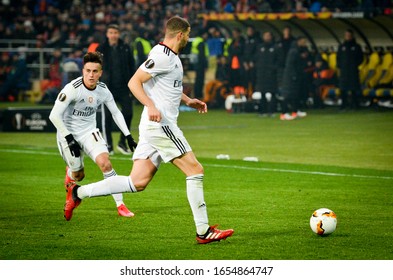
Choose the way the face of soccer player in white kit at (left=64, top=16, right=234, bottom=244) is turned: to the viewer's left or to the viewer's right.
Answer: to the viewer's right

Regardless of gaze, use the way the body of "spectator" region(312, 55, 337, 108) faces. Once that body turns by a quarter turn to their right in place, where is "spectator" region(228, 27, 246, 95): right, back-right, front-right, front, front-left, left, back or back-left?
front-left

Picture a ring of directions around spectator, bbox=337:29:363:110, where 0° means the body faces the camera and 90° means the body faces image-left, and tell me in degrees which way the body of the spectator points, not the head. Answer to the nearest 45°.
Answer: approximately 0°

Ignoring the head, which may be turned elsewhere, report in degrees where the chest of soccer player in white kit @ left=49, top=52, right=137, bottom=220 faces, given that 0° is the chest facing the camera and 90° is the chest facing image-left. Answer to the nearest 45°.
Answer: approximately 315°

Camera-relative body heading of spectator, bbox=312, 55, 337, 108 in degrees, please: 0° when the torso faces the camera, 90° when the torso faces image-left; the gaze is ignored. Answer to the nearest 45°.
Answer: approximately 45°

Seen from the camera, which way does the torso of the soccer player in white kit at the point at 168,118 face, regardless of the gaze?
to the viewer's right

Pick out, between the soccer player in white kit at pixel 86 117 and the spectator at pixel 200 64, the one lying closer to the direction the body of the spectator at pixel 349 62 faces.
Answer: the soccer player in white kit

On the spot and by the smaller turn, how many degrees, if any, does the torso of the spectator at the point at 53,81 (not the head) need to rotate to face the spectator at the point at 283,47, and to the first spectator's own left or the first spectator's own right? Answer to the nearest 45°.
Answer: approximately 90° to the first spectator's own left

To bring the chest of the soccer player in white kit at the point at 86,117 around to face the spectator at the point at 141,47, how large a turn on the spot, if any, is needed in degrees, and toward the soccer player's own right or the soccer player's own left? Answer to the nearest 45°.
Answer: approximately 135° to the soccer player's own left

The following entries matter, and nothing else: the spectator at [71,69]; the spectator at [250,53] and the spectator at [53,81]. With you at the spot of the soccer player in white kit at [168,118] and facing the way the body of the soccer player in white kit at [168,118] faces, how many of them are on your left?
3

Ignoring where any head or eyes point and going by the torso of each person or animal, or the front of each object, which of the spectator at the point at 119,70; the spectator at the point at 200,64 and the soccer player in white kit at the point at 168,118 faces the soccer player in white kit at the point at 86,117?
the spectator at the point at 119,70
